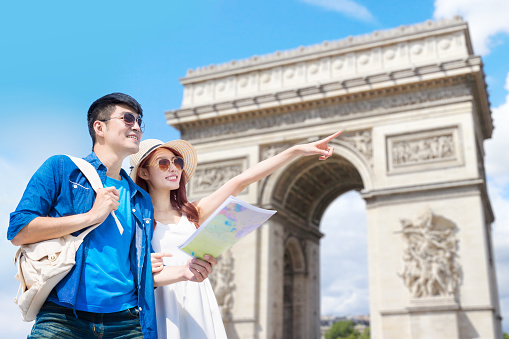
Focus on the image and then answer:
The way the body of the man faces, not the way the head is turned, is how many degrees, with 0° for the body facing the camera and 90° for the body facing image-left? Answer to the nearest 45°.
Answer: approximately 315°

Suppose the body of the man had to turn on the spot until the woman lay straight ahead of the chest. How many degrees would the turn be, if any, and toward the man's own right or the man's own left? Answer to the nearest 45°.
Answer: approximately 90° to the man's own left

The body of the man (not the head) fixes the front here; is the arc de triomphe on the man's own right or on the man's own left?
on the man's own left

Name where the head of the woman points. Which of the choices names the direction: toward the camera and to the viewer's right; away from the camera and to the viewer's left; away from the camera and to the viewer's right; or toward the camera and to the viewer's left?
toward the camera and to the viewer's right

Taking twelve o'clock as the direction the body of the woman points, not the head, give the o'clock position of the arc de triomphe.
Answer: The arc de triomphe is roughly at 8 o'clock from the woman.

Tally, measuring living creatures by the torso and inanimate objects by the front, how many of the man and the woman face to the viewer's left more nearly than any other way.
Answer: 0

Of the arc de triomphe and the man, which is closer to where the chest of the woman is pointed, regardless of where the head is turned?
the man
